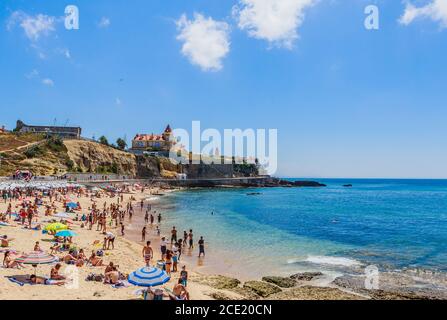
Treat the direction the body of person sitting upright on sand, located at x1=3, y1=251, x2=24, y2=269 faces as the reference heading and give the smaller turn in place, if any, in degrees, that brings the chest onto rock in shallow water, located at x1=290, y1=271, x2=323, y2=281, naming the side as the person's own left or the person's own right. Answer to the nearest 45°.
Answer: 0° — they already face it

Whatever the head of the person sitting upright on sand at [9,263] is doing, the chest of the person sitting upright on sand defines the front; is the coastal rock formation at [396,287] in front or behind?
in front

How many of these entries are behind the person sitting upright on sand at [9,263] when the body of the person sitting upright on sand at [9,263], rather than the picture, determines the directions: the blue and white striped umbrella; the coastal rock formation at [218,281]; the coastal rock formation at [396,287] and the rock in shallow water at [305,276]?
0

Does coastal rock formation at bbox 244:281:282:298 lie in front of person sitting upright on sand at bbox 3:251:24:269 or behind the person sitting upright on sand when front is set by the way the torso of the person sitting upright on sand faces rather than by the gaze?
in front

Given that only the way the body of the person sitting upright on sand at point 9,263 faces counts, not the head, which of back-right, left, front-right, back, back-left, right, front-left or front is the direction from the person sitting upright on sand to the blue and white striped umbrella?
front-right

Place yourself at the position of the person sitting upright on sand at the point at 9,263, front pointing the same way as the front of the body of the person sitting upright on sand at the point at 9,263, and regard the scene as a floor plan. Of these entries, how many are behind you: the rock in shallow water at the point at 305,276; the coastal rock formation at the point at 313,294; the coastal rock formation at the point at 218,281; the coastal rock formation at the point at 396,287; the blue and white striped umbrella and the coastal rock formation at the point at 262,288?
0

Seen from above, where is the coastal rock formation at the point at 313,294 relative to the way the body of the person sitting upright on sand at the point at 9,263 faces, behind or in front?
in front

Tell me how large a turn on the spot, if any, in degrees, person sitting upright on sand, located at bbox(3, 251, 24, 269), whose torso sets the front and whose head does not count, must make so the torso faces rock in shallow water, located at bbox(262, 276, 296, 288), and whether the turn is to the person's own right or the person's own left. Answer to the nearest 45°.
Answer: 0° — they already face it

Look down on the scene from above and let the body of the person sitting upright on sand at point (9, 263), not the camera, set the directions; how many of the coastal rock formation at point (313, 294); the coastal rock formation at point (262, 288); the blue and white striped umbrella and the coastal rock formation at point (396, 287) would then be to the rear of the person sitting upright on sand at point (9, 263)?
0

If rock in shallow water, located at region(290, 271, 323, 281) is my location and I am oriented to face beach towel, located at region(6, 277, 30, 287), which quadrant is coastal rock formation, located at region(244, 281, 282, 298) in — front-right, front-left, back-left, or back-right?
front-left
